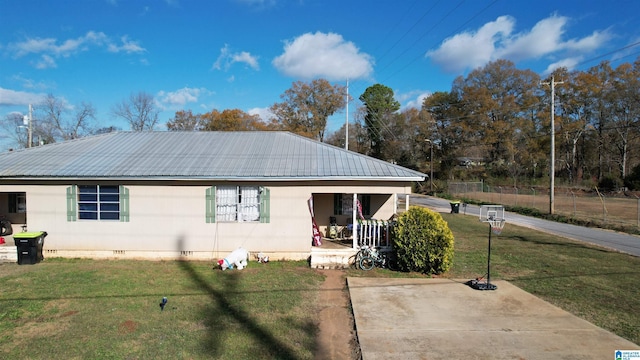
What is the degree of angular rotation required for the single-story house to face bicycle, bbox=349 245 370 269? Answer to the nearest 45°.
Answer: approximately 45° to its left

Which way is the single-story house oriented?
toward the camera

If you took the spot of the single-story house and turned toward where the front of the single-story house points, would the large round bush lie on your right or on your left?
on your left

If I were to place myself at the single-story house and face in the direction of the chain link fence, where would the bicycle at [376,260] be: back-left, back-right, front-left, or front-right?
front-right

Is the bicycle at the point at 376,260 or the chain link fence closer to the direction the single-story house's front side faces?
the bicycle

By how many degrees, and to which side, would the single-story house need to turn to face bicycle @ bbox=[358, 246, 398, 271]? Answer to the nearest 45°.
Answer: approximately 45° to its left

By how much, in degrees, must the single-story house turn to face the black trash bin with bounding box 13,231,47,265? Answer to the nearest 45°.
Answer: approximately 90° to its right

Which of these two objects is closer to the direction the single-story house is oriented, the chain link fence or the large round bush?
the large round bush
